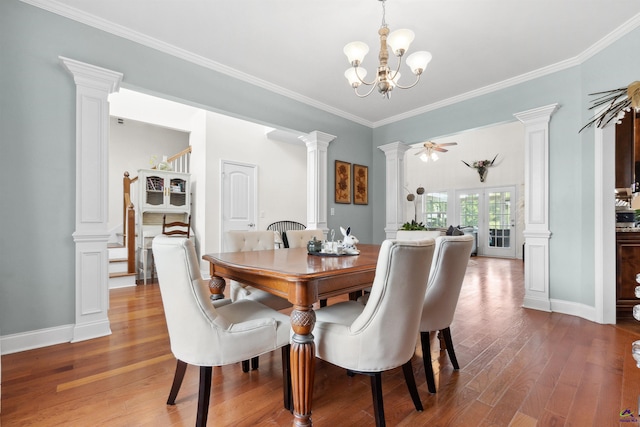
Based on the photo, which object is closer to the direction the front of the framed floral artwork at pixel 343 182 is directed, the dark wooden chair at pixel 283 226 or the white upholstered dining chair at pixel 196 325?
the white upholstered dining chair

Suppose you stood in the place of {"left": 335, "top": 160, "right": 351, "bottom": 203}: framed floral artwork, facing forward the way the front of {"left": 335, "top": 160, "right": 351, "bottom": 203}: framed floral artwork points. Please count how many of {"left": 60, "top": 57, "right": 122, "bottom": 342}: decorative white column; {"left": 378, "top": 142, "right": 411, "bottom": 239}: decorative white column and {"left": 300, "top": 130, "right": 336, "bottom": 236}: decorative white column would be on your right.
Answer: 2

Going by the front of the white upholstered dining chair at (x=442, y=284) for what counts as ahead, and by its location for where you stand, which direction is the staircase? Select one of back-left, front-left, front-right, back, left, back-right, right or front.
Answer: front-left

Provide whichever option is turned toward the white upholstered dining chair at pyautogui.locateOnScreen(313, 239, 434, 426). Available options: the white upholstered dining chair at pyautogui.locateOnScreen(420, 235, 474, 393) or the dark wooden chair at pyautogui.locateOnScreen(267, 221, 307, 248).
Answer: the dark wooden chair

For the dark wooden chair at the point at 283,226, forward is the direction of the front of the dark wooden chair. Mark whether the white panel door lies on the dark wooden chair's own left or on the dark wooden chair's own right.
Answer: on the dark wooden chair's own right

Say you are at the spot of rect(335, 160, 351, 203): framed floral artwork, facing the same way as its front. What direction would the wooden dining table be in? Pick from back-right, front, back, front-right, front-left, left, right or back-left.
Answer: front-right

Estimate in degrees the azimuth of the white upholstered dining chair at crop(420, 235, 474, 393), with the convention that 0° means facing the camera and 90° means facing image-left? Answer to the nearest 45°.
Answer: approximately 135°

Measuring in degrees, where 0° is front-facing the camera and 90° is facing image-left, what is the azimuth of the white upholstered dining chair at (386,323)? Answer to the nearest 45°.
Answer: approximately 135°

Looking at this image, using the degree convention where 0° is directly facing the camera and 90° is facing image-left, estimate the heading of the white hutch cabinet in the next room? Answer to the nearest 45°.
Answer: approximately 0°

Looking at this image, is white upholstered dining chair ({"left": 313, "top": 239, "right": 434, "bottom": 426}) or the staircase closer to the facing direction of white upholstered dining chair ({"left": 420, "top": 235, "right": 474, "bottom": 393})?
the staircase

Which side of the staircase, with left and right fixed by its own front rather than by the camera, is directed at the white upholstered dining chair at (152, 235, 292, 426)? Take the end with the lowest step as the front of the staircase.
front
